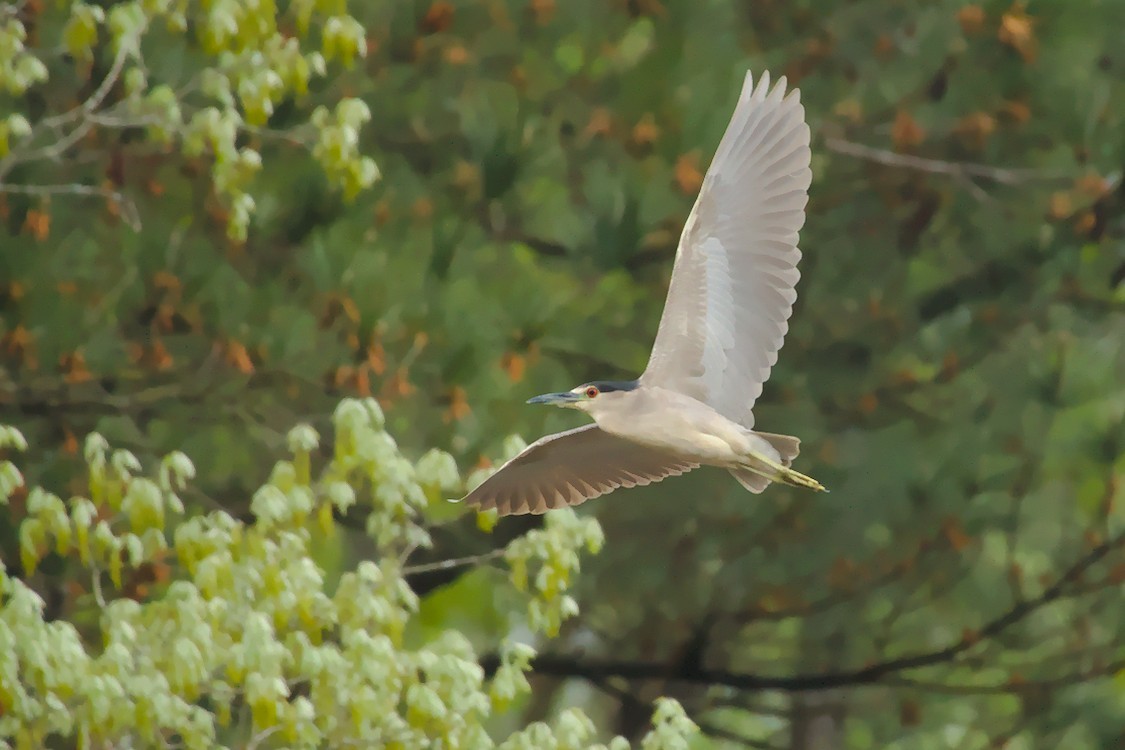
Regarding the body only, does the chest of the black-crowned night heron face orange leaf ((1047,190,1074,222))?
no

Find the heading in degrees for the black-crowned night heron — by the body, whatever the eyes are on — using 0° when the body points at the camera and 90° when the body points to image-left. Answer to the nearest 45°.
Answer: approximately 90°

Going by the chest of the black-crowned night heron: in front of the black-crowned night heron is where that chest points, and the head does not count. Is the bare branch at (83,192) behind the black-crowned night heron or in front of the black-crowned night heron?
in front
